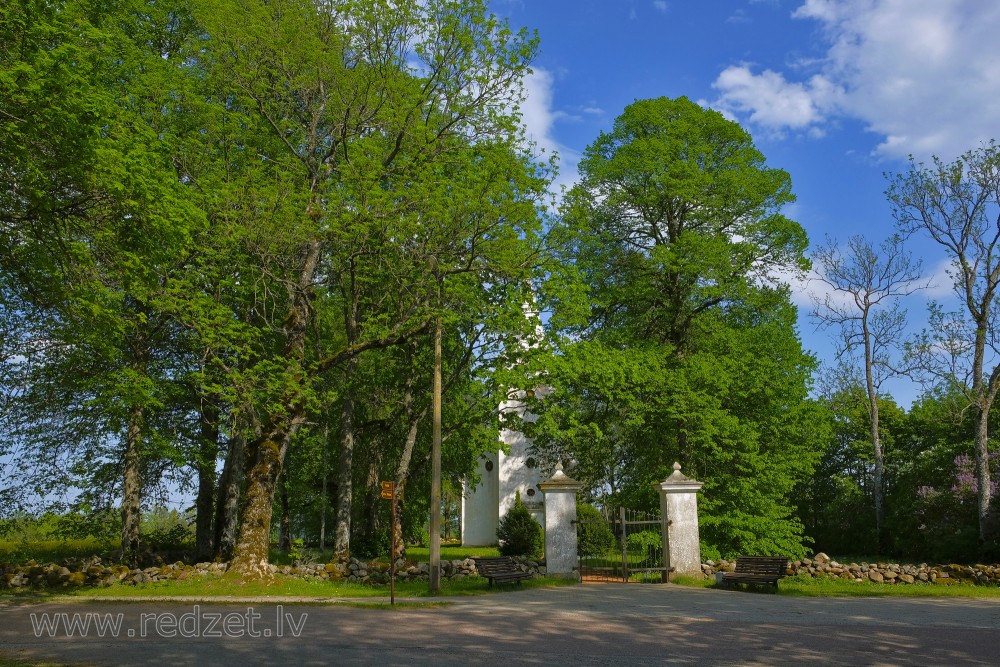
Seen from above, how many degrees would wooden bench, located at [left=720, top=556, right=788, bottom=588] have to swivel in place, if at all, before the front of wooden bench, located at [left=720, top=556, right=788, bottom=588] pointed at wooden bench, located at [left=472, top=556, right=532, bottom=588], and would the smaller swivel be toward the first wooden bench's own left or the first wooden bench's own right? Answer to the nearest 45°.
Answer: approximately 45° to the first wooden bench's own right

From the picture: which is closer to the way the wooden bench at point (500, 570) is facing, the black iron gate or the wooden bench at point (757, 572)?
the wooden bench

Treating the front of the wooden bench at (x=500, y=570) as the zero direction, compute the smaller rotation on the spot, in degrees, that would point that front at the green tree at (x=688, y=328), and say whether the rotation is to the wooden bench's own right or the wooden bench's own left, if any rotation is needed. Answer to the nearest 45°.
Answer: approximately 90° to the wooden bench's own left

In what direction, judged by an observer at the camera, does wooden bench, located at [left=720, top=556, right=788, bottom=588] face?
facing the viewer and to the left of the viewer

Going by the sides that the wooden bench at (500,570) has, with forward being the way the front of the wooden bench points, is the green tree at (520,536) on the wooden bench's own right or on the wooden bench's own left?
on the wooden bench's own left

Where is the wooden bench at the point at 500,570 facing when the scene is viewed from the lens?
facing the viewer and to the right of the viewer

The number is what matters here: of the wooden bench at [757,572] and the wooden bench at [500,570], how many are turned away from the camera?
0

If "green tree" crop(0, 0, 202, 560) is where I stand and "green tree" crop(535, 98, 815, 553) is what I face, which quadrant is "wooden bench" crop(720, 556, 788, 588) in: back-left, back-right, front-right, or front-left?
front-right

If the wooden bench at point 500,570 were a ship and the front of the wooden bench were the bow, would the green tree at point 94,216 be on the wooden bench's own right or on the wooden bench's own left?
on the wooden bench's own right

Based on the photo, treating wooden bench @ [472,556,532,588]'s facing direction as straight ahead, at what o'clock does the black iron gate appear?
The black iron gate is roughly at 9 o'clock from the wooden bench.

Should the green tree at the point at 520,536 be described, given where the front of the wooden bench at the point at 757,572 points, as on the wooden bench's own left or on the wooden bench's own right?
on the wooden bench's own right
